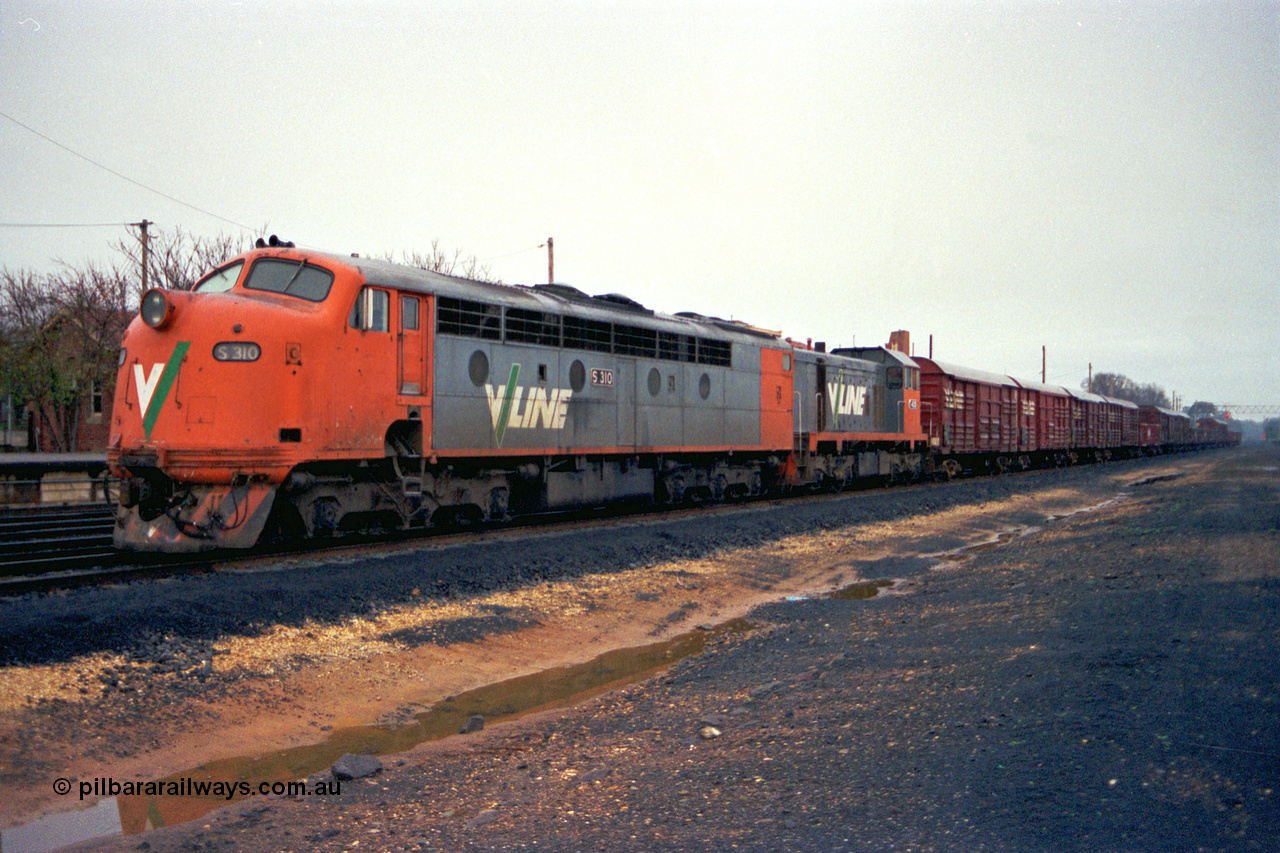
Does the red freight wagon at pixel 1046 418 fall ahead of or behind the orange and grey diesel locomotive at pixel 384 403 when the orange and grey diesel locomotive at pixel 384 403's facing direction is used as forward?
behind

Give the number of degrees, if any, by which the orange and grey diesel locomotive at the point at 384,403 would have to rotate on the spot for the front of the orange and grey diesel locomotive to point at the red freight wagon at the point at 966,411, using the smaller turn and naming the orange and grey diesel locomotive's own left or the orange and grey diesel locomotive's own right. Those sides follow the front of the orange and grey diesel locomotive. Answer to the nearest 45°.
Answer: approximately 180°

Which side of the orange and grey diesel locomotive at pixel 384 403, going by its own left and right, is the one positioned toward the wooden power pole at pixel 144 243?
right

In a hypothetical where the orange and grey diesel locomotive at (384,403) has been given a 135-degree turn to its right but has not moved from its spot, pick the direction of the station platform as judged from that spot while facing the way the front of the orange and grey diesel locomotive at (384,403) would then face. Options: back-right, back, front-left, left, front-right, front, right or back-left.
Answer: front-left

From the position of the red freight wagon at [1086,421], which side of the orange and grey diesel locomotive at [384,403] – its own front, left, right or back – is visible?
back

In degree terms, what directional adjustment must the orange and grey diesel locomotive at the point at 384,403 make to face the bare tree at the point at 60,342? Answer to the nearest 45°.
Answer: approximately 90° to its right

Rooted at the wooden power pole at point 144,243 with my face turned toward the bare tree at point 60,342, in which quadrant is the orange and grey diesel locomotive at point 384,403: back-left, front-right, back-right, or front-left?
back-left
